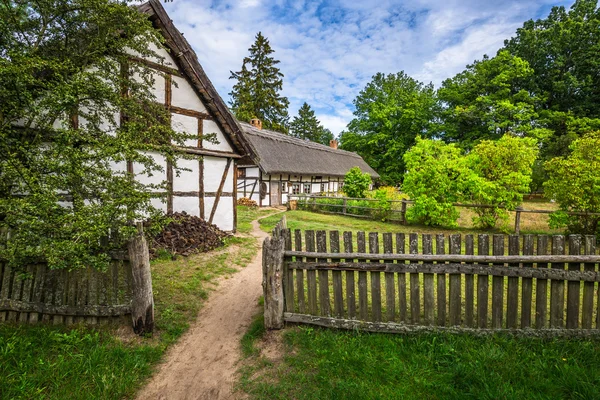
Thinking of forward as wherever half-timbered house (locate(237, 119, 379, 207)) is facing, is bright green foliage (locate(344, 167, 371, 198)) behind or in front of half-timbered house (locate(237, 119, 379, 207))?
in front

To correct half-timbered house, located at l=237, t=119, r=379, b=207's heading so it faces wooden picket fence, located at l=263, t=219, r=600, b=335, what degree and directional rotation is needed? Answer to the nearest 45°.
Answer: approximately 45° to its right

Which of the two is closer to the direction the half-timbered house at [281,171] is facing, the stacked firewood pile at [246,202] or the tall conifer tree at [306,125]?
the stacked firewood pile

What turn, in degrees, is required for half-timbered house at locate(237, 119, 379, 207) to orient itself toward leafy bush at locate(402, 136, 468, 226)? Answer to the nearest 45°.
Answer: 0° — it already faces it

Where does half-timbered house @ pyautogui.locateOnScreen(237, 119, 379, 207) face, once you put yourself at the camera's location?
facing the viewer and to the right of the viewer

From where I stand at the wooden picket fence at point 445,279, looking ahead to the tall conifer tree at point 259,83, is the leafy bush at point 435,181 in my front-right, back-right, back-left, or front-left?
front-right

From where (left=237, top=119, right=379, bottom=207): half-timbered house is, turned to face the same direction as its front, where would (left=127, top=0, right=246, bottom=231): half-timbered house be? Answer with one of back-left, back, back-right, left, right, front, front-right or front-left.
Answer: front-right

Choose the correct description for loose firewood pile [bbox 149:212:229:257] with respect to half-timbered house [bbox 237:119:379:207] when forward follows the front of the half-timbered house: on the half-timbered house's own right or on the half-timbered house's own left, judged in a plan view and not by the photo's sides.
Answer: on the half-timbered house's own right

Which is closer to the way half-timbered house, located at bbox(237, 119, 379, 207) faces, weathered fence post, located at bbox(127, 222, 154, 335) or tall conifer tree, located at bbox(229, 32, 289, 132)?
the weathered fence post

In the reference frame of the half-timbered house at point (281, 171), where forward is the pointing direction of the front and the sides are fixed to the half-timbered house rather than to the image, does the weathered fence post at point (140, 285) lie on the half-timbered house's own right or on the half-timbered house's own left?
on the half-timbered house's own right

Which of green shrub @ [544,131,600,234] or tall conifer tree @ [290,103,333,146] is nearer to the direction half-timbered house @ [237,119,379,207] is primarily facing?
the green shrub

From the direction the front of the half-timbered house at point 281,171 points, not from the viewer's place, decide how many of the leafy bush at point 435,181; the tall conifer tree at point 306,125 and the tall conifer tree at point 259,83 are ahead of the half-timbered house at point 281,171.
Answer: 1

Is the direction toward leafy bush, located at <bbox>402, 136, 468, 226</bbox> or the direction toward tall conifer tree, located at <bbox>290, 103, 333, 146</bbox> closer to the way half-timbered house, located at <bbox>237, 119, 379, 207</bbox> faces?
the leafy bush

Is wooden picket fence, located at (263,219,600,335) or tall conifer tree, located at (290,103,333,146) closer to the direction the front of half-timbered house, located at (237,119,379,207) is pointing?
the wooden picket fence

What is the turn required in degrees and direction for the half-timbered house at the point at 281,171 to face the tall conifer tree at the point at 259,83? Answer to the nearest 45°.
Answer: approximately 135° to its left
